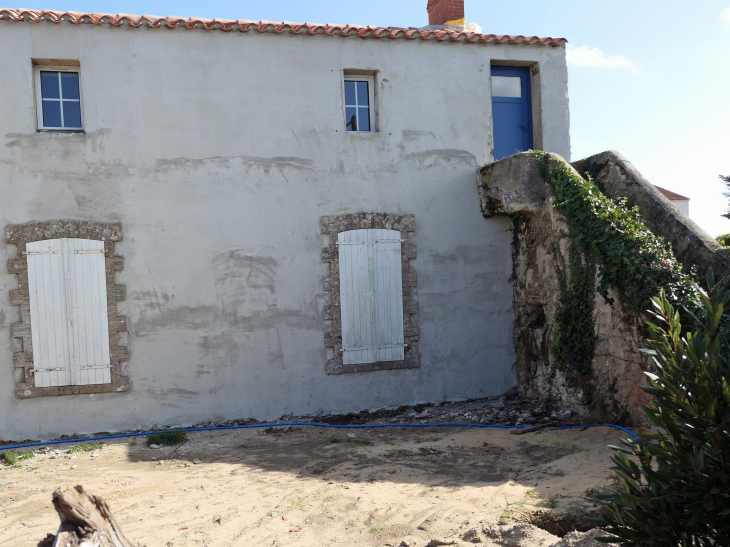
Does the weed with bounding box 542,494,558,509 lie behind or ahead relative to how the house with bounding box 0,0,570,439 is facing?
ahead

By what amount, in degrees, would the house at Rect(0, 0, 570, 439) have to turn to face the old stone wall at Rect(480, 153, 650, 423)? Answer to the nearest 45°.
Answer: approximately 90° to its left

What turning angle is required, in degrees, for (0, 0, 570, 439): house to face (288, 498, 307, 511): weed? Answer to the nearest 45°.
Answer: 0° — it already faces it

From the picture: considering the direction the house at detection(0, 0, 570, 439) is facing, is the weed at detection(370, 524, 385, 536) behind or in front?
in front

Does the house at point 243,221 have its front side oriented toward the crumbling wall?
no

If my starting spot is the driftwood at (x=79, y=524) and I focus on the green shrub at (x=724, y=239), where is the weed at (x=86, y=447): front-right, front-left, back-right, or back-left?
front-left

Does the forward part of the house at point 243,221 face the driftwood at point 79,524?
yes

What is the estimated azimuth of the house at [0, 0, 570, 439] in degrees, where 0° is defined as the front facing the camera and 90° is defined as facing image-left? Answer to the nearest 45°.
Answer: approximately 0°

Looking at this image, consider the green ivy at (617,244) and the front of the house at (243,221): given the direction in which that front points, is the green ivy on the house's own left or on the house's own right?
on the house's own left

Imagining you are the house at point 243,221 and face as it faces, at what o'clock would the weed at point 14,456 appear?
The weed is roughly at 2 o'clock from the house.
